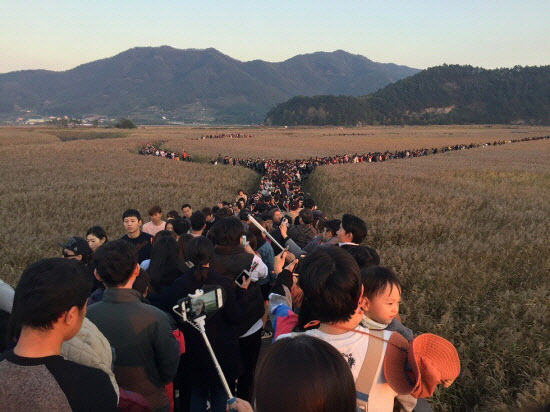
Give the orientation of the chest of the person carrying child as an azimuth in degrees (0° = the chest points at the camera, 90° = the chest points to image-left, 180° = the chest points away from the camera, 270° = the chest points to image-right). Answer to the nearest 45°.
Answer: approximately 180°

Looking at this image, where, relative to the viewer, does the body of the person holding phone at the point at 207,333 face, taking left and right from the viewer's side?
facing away from the viewer

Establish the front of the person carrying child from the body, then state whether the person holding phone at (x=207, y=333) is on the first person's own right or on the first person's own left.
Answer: on the first person's own left

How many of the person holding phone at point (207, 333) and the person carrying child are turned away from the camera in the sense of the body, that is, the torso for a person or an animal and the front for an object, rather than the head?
2

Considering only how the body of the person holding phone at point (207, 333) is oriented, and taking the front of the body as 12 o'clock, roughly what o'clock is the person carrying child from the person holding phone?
The person carrying child is roughly at 5 o'clock from the person holding phone.

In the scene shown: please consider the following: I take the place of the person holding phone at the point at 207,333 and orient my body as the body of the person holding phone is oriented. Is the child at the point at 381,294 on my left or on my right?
on my right
